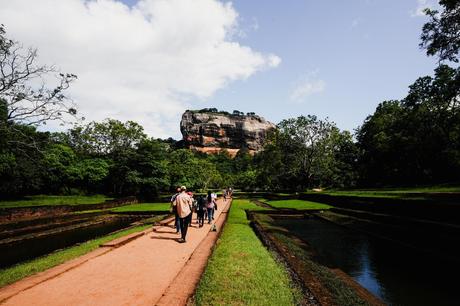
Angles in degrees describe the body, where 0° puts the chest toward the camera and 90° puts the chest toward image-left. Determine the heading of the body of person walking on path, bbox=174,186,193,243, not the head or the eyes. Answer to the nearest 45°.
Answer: approximately 180°
